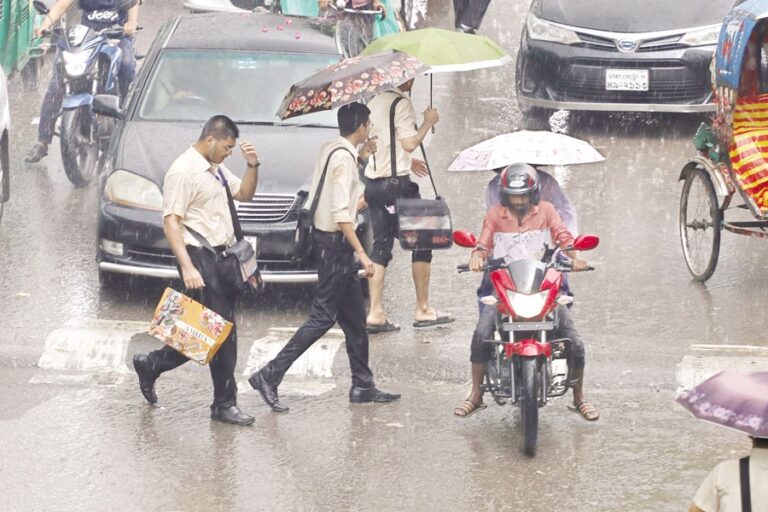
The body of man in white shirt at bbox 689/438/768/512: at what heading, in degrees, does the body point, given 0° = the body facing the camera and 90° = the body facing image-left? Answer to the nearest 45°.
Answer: approximately 180°

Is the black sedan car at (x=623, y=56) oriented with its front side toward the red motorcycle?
yes
